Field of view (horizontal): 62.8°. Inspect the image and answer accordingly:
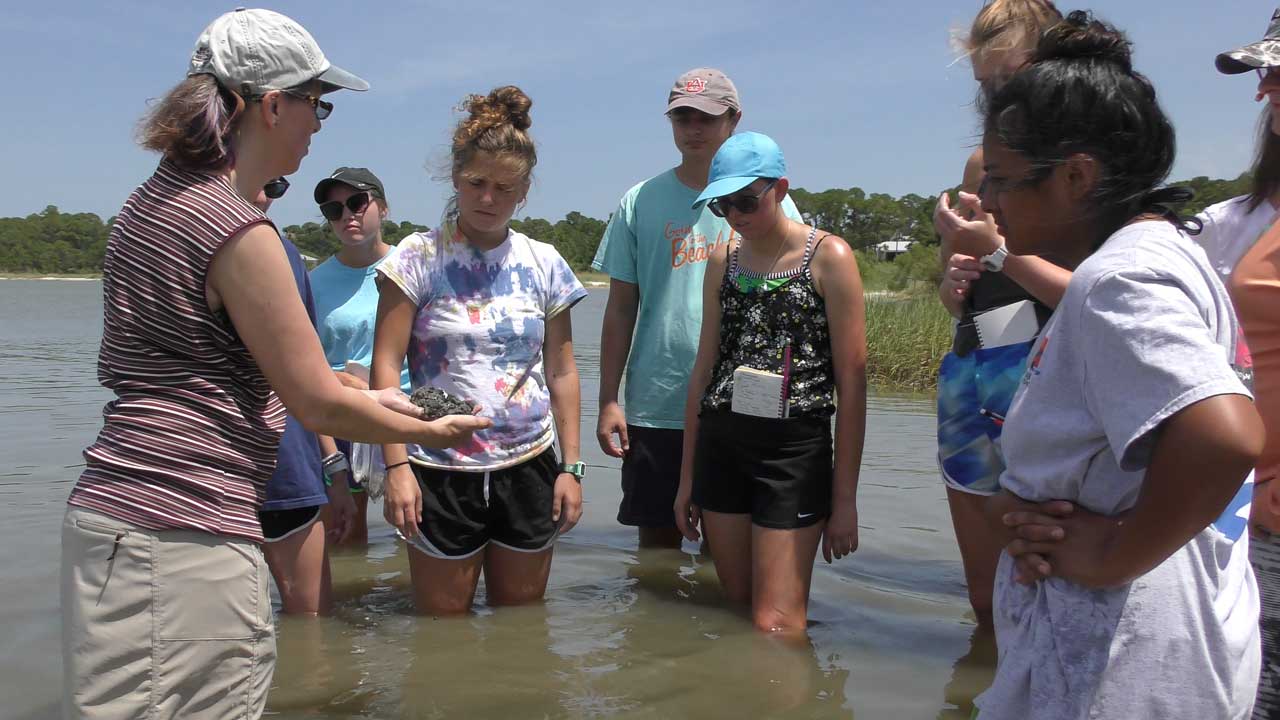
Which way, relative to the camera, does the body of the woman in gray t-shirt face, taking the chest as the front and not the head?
to the viewer's left

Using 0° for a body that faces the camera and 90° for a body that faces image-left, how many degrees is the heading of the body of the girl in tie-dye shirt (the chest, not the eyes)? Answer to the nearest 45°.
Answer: approximately 0°

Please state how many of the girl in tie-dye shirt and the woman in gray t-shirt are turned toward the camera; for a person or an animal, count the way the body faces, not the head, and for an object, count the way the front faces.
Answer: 1

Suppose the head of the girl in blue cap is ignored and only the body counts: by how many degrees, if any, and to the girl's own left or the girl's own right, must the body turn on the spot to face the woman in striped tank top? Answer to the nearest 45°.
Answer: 0° — they already face them

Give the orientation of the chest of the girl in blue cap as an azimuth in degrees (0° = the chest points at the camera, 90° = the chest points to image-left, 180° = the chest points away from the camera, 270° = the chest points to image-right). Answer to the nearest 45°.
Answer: approximately 45°

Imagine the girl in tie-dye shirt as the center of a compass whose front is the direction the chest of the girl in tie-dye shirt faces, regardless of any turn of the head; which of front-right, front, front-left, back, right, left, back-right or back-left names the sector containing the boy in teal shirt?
back-left

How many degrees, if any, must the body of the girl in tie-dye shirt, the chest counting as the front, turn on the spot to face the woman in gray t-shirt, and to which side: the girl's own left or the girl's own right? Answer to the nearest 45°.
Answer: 0° — they already face them

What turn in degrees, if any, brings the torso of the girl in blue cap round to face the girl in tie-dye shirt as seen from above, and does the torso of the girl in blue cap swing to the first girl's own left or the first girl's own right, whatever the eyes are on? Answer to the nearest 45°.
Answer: approximately 45° to the first girl's own right
